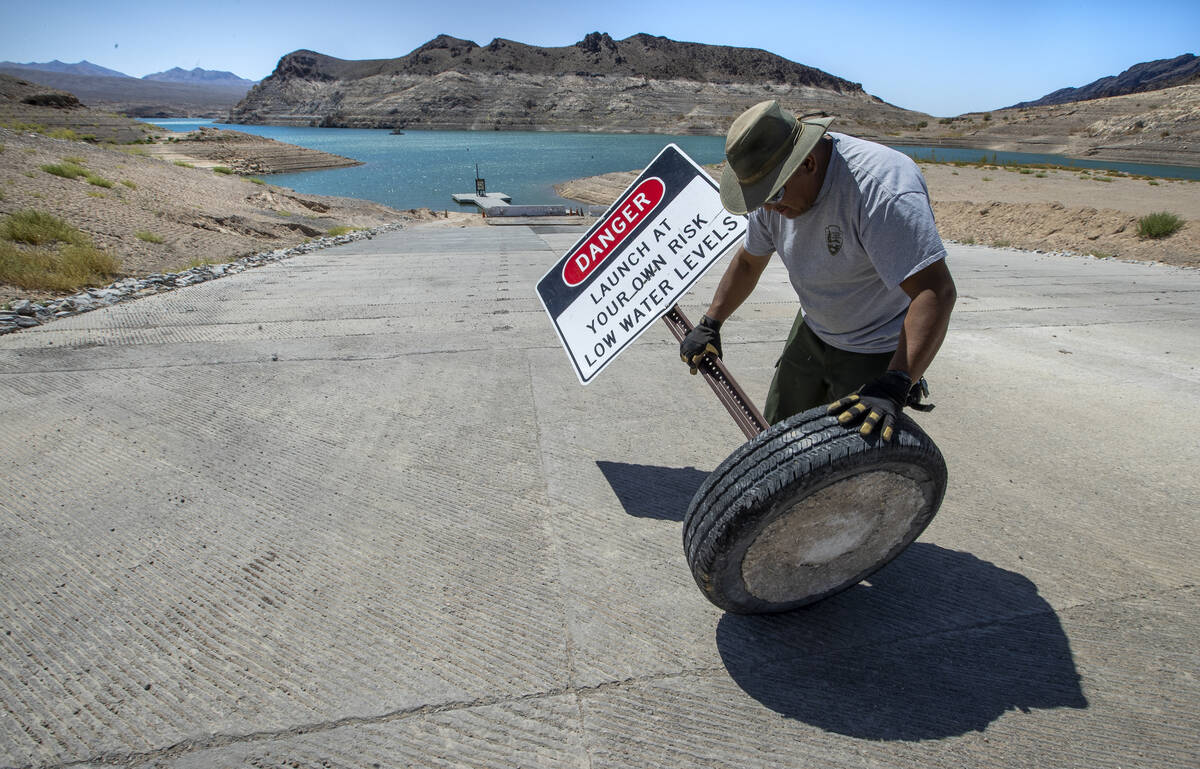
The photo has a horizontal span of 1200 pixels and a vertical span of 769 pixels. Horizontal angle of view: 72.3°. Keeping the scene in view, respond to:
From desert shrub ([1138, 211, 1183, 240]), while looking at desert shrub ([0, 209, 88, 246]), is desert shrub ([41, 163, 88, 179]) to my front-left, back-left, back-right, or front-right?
front-right

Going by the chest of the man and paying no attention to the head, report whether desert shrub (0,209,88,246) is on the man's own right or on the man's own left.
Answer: on the man's own right

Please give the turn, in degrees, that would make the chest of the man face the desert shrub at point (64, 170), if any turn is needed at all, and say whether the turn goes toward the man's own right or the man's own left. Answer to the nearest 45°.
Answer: approximately 90° to the man's own right

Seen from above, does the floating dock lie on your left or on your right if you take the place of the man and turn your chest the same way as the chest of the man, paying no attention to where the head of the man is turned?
on your right

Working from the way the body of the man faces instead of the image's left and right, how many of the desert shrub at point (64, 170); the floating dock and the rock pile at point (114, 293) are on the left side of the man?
0

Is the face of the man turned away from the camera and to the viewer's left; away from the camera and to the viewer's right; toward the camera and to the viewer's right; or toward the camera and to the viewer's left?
toward the camera and to the viewer's left

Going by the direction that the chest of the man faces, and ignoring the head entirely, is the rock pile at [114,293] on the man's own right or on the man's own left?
on the man's own right

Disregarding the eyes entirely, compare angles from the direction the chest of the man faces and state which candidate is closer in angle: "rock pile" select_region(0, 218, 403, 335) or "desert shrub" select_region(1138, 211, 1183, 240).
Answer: the rock pile

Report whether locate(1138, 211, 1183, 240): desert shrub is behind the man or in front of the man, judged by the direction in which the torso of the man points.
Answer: behind
